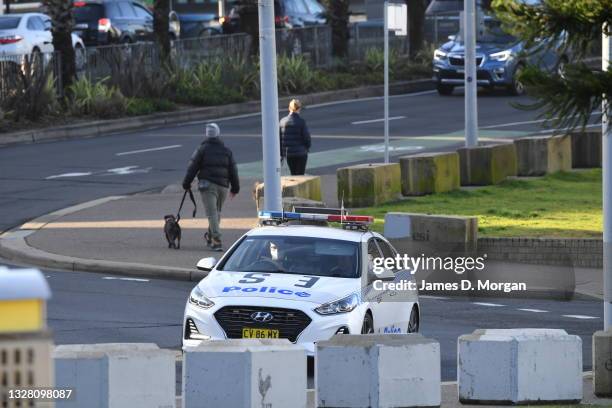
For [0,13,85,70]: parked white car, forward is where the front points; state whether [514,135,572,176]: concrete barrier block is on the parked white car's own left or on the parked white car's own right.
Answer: on the parked white car's own right

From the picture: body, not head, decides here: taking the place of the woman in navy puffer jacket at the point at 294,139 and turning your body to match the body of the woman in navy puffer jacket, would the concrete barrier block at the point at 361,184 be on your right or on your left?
on your right

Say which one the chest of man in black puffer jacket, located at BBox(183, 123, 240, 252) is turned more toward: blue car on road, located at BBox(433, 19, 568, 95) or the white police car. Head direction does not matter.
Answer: the blue car on road

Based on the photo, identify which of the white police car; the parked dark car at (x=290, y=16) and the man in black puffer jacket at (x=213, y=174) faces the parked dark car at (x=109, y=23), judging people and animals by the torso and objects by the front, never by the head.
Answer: the man in black puffer jacket

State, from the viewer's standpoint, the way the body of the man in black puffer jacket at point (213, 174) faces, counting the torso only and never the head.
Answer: away from the camera

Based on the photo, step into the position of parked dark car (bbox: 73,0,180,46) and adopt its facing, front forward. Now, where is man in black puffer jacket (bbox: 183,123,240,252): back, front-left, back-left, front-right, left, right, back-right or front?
back-right

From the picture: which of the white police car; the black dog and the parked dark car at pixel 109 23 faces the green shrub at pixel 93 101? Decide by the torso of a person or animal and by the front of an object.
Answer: the black dog

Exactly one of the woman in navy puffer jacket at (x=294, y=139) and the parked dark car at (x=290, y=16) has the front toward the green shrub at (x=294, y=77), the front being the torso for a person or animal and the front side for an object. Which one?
the woman in navy puffer jacket

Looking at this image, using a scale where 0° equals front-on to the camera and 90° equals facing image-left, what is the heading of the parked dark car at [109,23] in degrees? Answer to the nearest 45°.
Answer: approximately 225°

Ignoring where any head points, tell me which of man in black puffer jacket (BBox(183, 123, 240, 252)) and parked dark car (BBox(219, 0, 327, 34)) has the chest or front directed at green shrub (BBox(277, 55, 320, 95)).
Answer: the man in black puffer jacket

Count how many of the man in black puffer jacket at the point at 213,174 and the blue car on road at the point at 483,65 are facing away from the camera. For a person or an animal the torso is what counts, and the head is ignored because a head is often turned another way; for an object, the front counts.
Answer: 1

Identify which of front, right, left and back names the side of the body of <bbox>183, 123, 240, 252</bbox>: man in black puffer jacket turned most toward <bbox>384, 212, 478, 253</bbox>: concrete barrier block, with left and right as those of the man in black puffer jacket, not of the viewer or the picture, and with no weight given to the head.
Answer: right

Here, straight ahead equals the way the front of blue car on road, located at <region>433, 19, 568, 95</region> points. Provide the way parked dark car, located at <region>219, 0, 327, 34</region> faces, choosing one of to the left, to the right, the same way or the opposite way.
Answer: the opposite way

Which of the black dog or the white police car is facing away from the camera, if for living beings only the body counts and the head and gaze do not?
the black dog

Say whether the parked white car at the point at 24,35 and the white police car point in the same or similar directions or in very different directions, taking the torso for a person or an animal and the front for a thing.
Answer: very different directions

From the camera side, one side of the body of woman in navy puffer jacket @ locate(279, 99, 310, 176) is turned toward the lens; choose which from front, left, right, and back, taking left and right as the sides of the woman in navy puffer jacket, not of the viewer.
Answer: back
